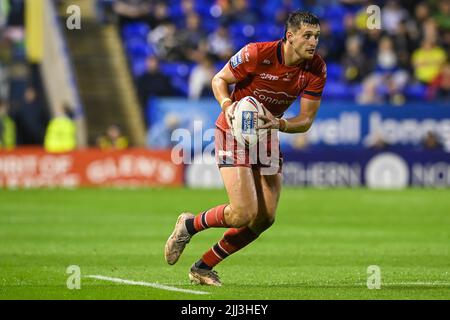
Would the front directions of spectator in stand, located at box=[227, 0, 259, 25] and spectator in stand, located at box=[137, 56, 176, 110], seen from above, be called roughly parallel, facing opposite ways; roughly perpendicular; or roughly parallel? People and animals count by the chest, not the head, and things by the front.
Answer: roughly parallel

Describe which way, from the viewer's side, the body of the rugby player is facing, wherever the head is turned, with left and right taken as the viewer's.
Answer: facing the viewer and to the right of the viewer

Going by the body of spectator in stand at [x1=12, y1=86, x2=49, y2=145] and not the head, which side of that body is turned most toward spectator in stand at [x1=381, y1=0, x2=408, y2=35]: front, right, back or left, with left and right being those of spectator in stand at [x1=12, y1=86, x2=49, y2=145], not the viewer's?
left

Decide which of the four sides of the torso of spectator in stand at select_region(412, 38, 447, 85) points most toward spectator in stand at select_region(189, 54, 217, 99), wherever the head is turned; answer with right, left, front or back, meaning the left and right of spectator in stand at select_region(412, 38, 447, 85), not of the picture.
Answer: right

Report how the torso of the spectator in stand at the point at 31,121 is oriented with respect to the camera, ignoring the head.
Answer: toward the camera

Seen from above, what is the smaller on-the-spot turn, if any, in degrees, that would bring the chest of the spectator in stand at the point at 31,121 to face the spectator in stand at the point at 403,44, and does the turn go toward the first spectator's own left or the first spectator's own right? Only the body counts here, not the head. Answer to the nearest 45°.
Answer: approximately 90° to the first spectator's own left

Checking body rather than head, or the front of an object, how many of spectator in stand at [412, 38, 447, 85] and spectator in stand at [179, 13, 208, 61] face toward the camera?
2

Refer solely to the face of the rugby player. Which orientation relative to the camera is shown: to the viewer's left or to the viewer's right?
to the viewer's right

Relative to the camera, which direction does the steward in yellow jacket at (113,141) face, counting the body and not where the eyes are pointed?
toward the camera

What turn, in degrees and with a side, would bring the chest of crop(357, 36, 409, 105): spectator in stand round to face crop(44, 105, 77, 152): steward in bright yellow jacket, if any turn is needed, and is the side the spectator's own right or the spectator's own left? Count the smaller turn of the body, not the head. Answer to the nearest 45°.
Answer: approximately 45° to the spectator's own right

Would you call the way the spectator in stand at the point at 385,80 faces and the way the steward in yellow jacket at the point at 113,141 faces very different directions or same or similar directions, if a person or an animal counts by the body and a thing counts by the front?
same or similar directions

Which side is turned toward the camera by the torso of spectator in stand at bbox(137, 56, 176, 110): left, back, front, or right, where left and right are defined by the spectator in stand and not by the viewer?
front

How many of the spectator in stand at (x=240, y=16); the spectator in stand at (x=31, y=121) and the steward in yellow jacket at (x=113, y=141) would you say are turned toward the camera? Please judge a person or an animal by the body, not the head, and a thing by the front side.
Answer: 3

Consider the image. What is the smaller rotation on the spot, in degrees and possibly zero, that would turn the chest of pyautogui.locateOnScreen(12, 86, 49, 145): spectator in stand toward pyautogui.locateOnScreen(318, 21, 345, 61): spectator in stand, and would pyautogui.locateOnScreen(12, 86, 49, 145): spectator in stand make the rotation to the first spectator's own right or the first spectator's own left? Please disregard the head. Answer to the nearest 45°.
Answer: approximately 90° to the first spectator's own left

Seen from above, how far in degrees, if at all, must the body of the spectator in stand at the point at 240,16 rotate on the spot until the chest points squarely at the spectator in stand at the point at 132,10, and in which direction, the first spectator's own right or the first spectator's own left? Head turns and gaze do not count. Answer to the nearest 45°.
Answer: approximately 90° to the first spectator's own right
